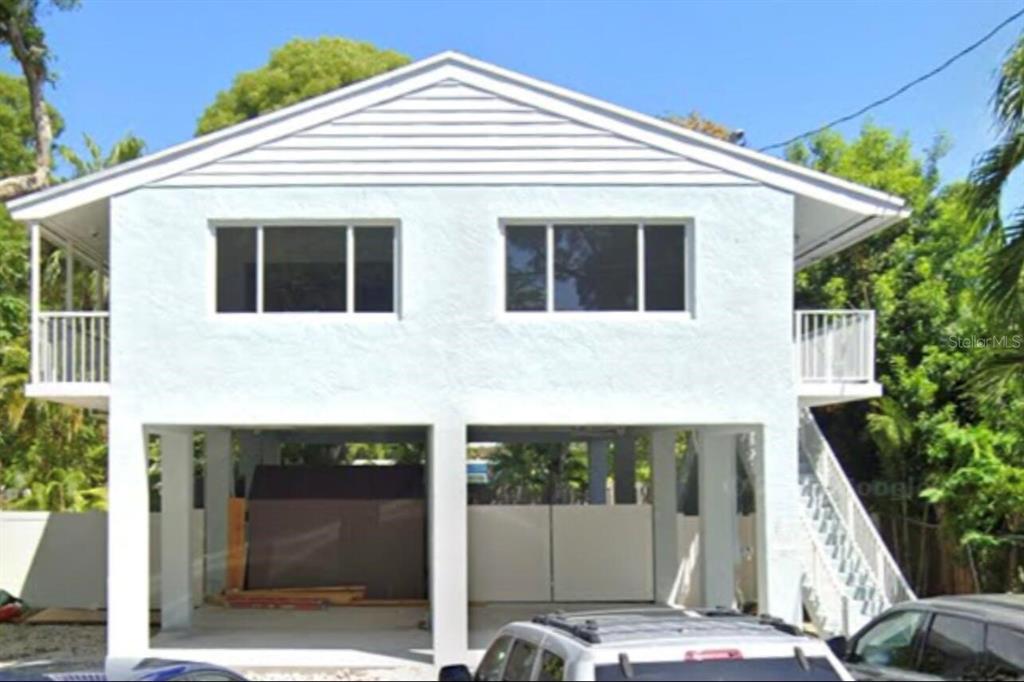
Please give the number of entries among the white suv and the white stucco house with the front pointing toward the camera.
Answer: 1

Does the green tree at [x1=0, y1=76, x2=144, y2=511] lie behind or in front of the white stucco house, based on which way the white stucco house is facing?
behind

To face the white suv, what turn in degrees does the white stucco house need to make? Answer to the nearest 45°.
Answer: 0° — it already faces it

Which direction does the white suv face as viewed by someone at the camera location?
facing away from the viewer and to the left of the viewer

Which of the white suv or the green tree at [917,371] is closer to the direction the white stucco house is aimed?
the white suv

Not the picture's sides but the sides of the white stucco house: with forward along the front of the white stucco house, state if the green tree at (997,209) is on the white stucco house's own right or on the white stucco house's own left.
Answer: on the white stucco house's own left

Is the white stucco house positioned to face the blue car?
yes

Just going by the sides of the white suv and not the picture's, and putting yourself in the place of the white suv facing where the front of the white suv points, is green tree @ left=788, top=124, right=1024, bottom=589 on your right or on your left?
on your right

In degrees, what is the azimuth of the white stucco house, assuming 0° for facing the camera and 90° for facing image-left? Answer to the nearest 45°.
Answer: approximately 0°

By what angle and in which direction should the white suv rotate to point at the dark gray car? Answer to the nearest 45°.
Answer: approximately 90° to its right

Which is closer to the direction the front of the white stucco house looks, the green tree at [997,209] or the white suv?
the white suv
